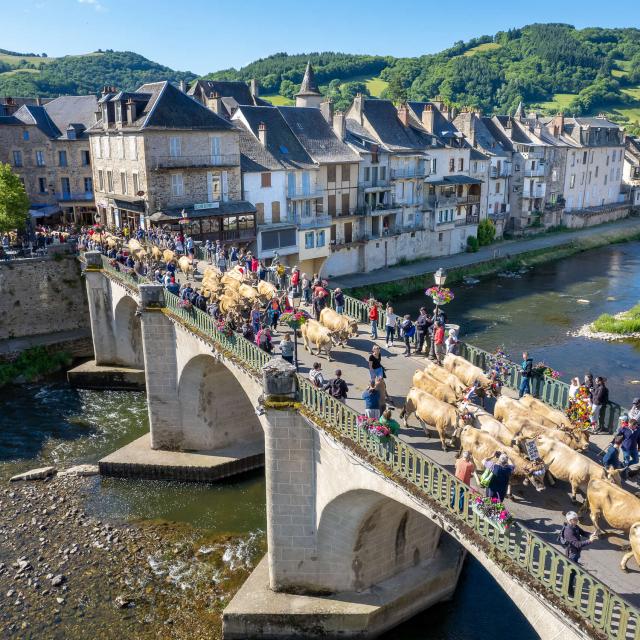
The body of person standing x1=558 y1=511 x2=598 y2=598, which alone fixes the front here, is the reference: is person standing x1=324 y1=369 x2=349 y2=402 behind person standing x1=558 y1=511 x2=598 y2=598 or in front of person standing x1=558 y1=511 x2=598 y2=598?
behind

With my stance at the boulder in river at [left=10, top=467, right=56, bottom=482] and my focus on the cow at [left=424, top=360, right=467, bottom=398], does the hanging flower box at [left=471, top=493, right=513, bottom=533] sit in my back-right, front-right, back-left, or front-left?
front-right

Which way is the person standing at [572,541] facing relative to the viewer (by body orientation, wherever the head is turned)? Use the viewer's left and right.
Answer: facing to the right of the viewer

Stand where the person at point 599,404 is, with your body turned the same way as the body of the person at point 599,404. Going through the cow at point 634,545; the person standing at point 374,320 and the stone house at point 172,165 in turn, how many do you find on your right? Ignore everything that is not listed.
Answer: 2

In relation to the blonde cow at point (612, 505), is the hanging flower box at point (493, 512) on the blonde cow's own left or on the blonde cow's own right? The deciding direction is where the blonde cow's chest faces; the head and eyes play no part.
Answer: on the blonde cow's own right

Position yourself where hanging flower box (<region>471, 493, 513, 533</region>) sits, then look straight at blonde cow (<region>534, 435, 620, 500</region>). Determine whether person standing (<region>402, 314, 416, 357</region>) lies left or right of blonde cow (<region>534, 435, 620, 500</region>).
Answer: left

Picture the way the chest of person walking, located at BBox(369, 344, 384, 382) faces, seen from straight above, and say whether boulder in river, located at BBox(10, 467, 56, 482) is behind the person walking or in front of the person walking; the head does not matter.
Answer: behind

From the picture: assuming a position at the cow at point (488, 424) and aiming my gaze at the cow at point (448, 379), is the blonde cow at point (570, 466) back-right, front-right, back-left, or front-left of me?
back-right

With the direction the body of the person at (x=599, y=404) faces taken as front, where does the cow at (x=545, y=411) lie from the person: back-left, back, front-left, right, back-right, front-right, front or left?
front

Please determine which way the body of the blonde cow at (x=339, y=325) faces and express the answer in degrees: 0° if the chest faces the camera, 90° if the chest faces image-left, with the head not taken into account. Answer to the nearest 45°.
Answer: approximately 315°

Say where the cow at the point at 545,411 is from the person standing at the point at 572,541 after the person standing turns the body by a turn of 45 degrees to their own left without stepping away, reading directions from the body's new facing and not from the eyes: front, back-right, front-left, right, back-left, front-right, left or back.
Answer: front-left

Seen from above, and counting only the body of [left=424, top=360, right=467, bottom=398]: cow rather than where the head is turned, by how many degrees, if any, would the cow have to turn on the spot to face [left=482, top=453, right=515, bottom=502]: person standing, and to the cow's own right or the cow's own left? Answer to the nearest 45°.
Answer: approximately 45° to the cow's own right

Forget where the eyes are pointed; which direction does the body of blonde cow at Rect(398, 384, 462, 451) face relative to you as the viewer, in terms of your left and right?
facing the viewer and to the right of the viewer

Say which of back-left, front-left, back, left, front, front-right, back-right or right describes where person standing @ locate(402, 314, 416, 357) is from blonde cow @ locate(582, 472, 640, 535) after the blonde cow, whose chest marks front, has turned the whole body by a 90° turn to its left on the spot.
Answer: left

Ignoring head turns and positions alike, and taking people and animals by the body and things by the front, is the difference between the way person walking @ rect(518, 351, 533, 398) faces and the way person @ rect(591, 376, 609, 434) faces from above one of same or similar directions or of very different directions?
same or similar directions

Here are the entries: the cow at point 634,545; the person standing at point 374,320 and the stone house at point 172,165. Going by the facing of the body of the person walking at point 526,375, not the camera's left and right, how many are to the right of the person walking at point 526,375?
2

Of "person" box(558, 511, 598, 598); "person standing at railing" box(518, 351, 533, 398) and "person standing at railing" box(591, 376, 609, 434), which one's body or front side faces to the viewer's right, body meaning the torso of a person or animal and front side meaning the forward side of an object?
"person" box(558, 511, 598, 598)

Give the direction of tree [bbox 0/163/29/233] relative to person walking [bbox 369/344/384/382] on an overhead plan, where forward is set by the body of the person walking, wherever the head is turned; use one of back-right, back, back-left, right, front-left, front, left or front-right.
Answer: back
